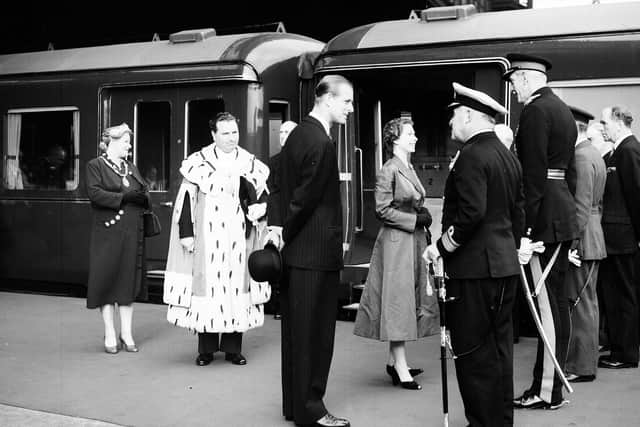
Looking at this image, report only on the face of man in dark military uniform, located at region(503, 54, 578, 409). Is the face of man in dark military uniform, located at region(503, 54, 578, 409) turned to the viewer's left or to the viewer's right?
to the viewer's left

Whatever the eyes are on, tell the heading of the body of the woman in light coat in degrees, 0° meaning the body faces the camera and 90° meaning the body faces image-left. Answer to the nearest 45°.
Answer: approximately 270°

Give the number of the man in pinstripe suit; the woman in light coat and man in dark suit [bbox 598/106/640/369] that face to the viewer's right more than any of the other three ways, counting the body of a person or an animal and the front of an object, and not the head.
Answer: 2

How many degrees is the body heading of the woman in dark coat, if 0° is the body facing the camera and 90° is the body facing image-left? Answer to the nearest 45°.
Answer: approximately 315°

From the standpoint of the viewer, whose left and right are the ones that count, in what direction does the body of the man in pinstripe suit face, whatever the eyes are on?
facing to the right of the viewer

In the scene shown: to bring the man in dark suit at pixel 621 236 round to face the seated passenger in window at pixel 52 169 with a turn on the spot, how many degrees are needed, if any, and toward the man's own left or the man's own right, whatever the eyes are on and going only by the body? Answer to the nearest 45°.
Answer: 0° — they already face them

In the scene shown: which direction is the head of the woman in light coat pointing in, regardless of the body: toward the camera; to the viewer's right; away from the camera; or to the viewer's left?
to the viewer's right

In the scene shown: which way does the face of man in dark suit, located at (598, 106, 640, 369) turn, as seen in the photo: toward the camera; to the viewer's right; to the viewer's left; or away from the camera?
to the viewer's left

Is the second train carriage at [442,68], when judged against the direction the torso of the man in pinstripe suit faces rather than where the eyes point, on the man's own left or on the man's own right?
on the man's own left

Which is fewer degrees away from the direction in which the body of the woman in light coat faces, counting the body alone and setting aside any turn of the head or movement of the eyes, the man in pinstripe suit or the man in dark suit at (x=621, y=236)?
the man in dark suit

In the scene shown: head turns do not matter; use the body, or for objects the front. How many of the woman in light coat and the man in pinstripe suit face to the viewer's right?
2
